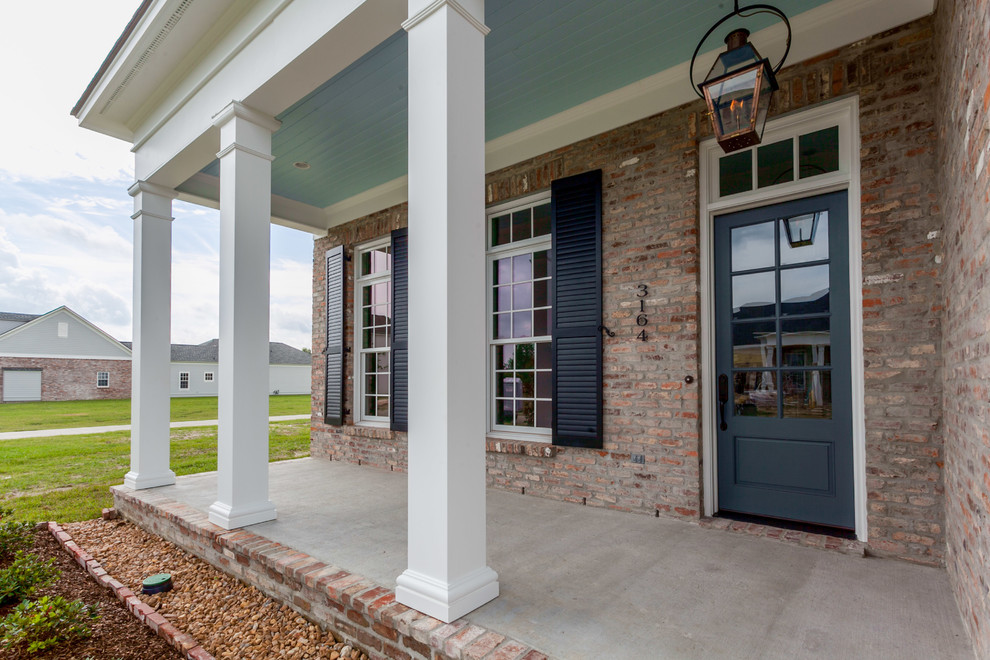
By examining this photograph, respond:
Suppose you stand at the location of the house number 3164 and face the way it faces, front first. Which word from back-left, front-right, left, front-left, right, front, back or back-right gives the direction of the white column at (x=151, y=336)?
right

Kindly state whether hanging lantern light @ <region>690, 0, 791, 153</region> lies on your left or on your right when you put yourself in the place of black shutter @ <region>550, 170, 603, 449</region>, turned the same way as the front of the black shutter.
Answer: on your left

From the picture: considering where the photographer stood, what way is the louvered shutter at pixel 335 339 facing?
facing the viewer and to the left of the viewer

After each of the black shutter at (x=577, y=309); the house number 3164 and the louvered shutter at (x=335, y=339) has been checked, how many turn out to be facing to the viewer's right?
0

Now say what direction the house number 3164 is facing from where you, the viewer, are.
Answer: facing the viewer

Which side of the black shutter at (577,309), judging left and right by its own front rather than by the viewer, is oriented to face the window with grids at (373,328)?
right

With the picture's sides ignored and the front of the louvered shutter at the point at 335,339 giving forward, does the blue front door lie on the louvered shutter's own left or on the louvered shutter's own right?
on the louvered shutter's own left
